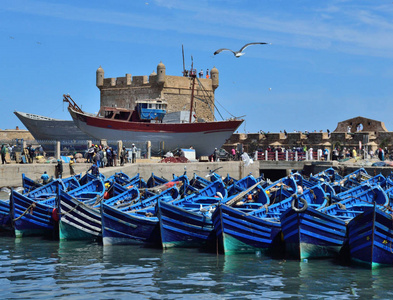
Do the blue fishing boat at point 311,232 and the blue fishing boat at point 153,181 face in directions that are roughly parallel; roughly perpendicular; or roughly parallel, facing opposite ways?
roughly parallel

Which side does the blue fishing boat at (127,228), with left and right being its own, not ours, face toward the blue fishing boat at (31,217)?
right

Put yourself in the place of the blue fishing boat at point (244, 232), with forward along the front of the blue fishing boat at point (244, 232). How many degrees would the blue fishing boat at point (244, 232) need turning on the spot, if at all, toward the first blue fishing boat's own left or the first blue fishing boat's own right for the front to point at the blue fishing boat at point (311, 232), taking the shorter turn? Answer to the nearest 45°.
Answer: approximately 135° to the first blue fishing boat's own left

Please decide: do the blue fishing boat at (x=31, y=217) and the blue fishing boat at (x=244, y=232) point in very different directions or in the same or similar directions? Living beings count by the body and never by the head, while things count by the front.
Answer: same or similar directions

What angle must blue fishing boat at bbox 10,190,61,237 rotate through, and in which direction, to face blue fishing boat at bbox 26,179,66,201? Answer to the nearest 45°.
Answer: approximately 135° to its right

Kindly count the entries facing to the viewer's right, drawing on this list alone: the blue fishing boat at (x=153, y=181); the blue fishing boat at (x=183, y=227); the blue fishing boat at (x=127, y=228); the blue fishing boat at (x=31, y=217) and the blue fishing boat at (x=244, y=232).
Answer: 0

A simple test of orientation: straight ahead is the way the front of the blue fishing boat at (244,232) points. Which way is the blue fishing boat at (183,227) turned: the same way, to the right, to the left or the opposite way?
the same way

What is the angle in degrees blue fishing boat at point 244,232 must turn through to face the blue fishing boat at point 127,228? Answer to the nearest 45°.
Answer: approximately 45° to its right

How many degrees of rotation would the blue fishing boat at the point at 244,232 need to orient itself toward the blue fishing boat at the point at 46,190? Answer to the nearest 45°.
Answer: approximately 90° to its right
